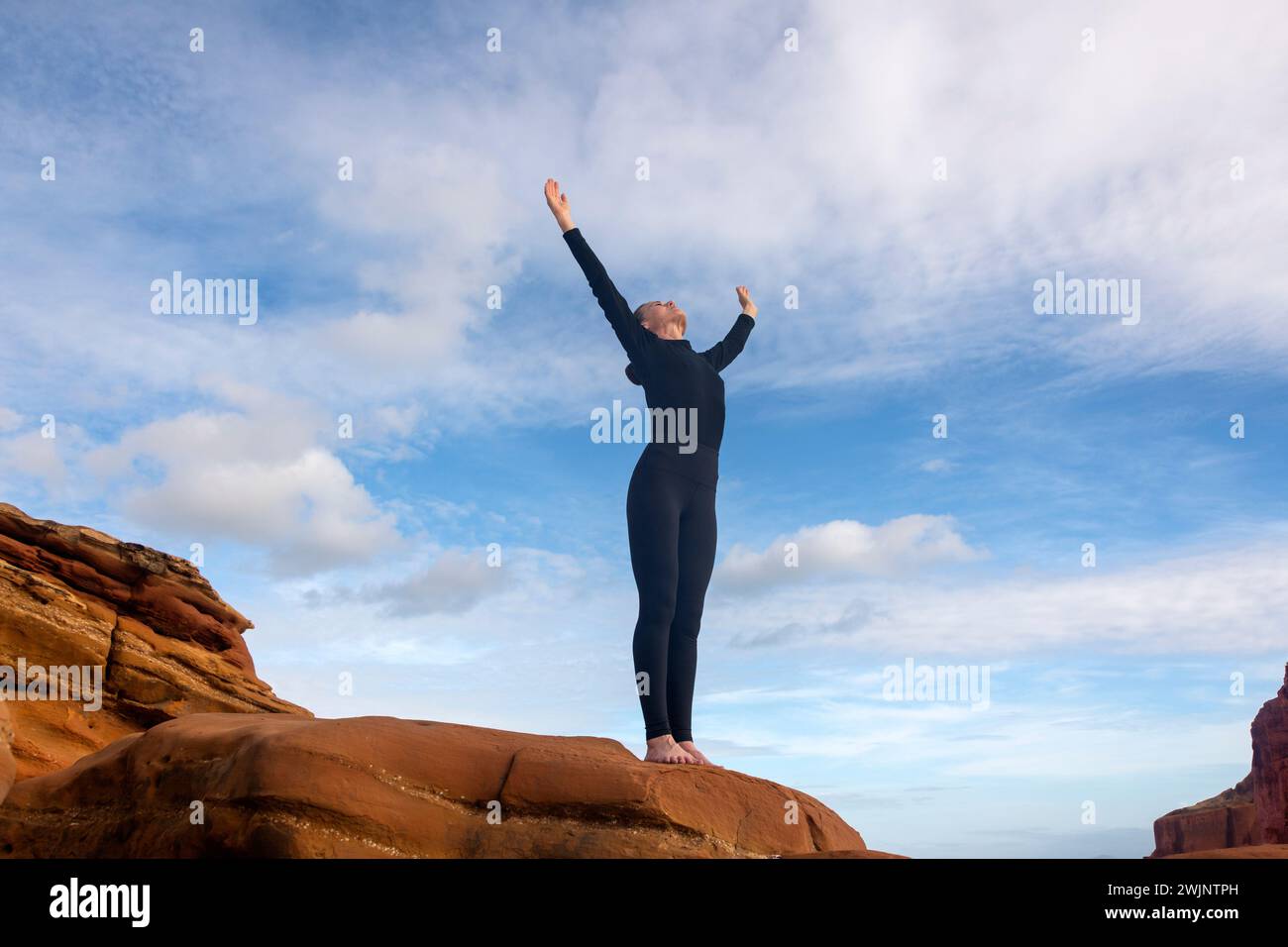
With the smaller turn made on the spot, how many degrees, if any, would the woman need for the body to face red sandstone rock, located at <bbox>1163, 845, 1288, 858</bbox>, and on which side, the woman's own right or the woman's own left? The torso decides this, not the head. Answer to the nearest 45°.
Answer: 0° — they already face it

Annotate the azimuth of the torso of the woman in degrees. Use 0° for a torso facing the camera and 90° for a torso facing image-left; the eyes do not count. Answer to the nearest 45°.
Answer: approximately 315°

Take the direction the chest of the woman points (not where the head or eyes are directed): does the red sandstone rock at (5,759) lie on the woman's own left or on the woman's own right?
on the woman's own right

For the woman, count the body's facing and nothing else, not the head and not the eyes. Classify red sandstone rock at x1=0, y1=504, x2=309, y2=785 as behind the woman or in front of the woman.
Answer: behind
